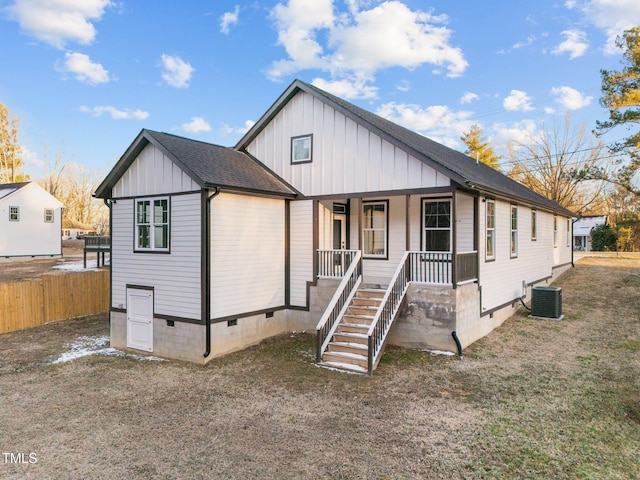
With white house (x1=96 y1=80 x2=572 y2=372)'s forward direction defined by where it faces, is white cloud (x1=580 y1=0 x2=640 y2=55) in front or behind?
behind

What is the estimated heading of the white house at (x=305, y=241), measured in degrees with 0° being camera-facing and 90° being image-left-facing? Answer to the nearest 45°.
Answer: approximately 45°

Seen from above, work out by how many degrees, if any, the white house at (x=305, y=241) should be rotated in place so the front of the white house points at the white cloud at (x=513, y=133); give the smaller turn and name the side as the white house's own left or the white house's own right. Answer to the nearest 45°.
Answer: approximately 180°

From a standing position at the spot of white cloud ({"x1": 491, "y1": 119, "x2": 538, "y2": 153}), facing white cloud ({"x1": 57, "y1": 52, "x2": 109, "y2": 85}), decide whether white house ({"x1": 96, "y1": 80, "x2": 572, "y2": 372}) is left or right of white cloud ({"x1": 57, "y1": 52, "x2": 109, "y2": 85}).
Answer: left

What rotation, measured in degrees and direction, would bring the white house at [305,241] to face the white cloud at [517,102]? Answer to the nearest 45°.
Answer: approximately 180°

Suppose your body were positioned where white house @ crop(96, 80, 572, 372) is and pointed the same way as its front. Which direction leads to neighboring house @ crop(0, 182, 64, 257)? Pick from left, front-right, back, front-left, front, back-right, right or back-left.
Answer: right

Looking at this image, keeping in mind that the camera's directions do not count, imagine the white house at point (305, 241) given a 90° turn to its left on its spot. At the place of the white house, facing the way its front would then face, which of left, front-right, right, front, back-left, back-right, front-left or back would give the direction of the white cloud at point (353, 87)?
back-left

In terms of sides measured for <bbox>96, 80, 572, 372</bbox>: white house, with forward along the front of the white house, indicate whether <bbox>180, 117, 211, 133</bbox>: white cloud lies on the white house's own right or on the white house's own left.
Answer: on the white house's own right

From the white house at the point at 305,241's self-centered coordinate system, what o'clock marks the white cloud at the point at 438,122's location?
The white cloud is roughly at 5 o'clock from the white house.

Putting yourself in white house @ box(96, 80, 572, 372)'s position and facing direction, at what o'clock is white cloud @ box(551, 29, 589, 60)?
The white cloud is roughly at 6 o'clock from the white house.

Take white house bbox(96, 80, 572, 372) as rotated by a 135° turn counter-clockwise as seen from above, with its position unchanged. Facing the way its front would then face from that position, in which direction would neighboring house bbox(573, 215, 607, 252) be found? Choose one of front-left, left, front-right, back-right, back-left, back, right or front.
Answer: front-left

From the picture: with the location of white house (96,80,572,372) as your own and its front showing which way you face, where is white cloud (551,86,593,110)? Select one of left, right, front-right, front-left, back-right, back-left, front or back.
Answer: back

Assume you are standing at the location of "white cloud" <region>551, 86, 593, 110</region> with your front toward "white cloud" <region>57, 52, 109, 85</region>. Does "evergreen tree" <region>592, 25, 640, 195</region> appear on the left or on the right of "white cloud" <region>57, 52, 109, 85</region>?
left

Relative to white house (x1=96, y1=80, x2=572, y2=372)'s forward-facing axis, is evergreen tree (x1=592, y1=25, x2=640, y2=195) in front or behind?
behind
